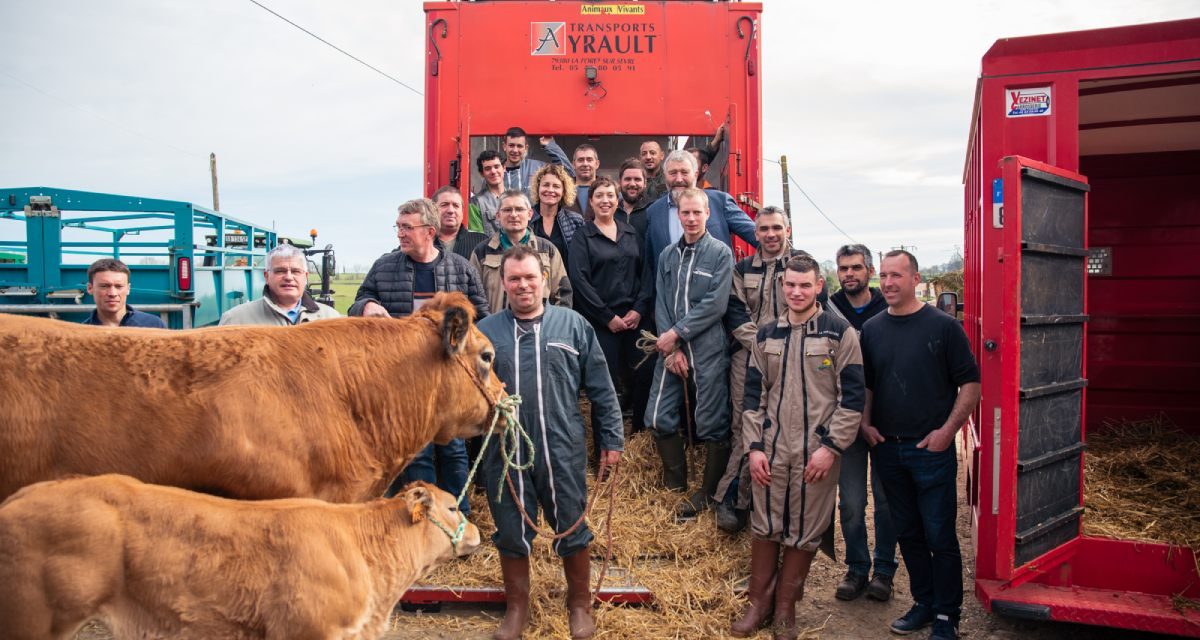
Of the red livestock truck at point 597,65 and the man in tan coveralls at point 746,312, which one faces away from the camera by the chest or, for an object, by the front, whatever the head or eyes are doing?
the red livestock truck

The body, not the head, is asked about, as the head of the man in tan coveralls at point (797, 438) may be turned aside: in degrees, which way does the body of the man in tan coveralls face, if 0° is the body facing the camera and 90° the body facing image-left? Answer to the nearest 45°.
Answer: approximately 0°

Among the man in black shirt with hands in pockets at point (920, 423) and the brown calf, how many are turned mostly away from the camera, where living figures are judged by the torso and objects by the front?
0

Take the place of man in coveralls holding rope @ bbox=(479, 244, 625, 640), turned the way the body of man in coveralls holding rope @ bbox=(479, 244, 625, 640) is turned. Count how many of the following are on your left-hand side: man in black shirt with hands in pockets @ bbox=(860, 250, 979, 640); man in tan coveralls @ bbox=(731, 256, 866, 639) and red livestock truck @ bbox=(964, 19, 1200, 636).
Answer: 3

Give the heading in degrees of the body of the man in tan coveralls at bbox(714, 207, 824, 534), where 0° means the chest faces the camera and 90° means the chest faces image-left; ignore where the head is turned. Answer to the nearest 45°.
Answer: approximately 0°

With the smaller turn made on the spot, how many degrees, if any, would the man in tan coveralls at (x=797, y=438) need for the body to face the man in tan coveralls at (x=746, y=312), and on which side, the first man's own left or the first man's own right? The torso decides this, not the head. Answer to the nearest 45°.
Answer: approximately 180°

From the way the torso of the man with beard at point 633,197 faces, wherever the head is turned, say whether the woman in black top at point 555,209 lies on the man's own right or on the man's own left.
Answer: on the man's own right

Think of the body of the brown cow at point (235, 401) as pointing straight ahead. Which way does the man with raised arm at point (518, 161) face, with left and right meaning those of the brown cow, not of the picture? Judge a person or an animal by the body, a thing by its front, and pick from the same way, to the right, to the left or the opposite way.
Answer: to the right

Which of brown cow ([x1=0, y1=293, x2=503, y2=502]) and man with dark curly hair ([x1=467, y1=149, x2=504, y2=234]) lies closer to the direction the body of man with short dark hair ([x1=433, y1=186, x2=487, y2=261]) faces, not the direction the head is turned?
the brown cow

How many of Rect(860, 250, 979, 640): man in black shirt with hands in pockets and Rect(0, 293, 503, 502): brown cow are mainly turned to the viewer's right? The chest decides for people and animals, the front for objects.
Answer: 1
